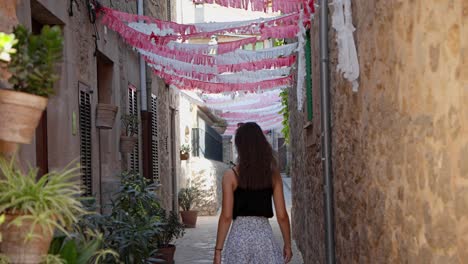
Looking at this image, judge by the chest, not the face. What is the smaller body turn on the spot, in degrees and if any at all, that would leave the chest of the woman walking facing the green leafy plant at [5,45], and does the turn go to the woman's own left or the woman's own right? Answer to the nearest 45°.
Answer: approximately 180°

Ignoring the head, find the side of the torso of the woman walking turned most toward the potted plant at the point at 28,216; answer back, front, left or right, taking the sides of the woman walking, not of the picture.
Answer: back

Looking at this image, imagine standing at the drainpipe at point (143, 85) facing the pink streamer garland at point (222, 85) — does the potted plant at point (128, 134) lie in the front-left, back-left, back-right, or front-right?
back-right

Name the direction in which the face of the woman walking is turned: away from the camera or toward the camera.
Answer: away from the camera

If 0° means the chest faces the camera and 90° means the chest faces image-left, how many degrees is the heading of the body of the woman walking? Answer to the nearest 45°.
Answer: approximately 180°

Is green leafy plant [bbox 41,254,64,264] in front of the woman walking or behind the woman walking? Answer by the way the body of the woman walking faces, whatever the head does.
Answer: behind

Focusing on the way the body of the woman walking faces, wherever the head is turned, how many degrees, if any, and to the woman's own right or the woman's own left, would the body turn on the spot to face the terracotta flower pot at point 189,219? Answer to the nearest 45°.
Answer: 0° — they already face it
